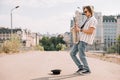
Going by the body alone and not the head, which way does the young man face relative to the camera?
to the viewer's left
